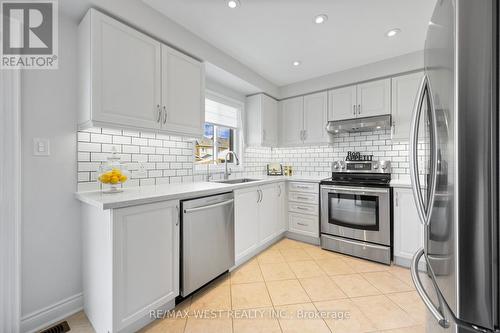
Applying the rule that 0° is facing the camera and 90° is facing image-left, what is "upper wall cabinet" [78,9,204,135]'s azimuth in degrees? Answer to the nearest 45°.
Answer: approximately 315°

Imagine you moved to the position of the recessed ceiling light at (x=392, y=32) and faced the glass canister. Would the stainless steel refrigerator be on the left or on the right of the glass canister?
left

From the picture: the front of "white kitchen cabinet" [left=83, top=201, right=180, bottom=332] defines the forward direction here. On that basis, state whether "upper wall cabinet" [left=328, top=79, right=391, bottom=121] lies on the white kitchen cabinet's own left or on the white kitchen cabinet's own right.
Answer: on the white kitchen cabinet's own left

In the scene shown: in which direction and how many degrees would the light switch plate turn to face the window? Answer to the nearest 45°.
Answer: approximately 90° to its left

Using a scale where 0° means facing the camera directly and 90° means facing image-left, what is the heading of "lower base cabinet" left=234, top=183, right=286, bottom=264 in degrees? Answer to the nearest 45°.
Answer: approximately 315°

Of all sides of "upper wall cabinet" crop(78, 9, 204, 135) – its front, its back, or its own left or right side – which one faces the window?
left
